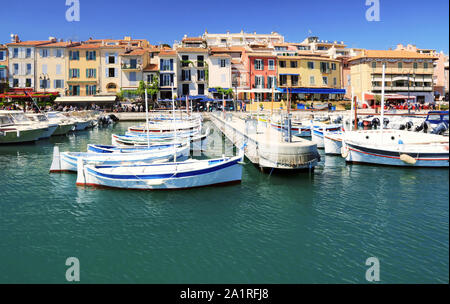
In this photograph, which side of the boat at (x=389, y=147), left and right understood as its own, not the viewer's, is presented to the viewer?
left

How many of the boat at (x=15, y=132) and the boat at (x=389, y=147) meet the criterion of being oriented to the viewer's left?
1

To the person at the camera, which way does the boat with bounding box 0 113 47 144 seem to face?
facing to the right of the viewer
